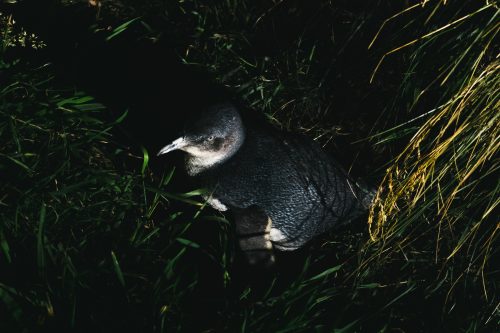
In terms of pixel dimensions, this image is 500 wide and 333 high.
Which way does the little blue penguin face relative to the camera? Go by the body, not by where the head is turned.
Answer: to the viewer's left
